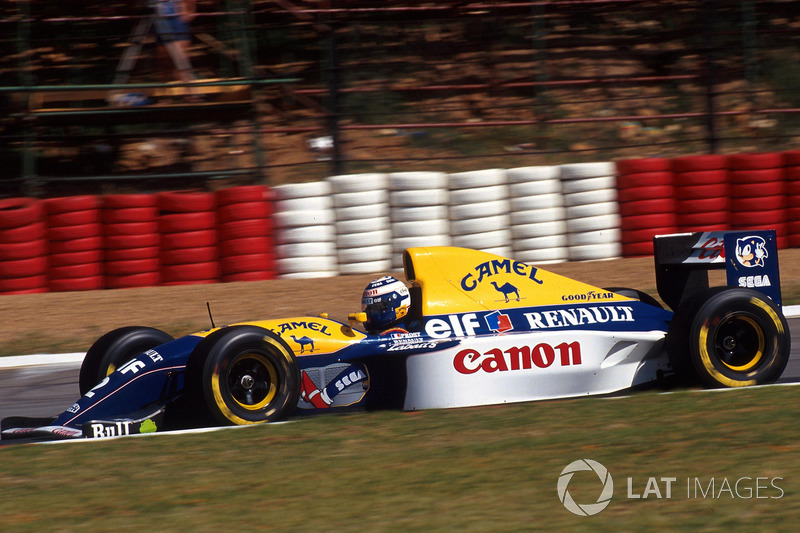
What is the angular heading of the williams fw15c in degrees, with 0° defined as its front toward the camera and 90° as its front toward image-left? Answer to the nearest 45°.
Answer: approximately 45°

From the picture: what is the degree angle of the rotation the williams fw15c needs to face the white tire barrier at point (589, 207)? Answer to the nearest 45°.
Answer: approximately 135° to its right

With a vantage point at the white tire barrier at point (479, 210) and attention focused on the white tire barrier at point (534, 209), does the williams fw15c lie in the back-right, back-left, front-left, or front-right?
back-right

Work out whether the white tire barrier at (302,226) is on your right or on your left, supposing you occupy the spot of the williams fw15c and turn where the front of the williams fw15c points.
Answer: on your right

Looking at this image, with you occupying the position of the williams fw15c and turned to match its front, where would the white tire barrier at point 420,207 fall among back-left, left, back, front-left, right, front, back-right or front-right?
back-right

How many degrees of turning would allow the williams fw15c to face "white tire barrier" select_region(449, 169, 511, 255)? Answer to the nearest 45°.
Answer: approximately 135° to its right
